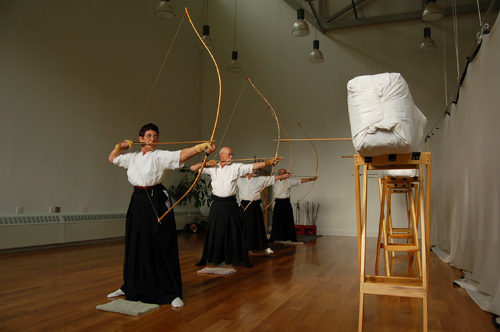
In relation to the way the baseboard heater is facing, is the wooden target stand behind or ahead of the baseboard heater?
ahead

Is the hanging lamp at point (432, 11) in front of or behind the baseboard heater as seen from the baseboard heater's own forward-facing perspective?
in front

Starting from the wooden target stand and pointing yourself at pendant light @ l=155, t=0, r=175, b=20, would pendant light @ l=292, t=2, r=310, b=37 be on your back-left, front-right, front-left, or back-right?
front-right

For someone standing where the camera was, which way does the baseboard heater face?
facing the viewer and to the right of the viewer

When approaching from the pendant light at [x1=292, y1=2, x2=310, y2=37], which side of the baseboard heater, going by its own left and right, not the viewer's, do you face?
front

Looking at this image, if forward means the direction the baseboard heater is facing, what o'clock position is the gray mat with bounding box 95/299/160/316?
The gray mat is roughly at 1 o'clock from the baseboard heater.

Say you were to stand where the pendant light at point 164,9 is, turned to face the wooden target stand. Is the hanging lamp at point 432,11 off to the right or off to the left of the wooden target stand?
left
